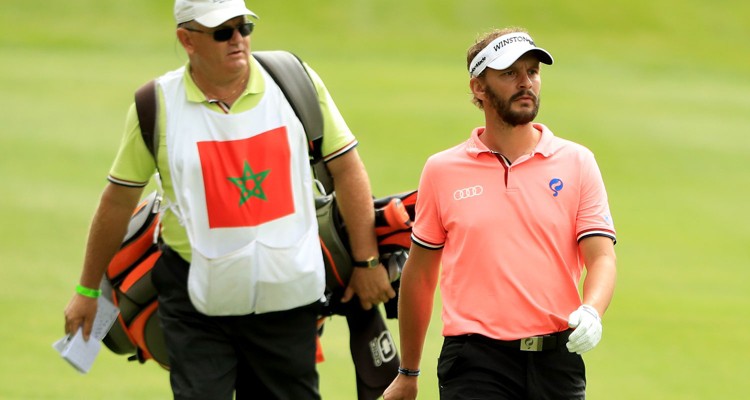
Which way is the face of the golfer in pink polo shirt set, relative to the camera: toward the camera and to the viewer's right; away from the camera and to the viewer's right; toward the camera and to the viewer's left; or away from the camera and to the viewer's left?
toward the camera and to the viewer's right

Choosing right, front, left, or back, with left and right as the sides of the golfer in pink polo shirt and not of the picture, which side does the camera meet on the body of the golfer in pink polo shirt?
front
